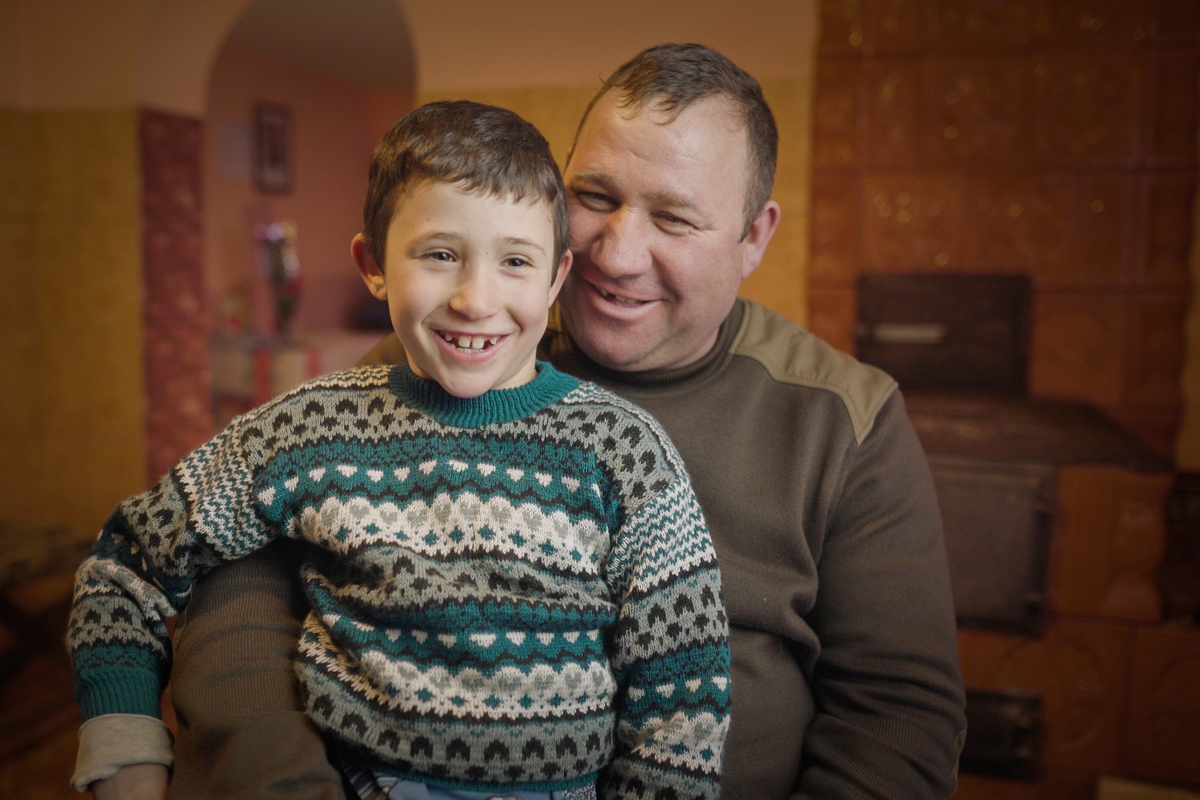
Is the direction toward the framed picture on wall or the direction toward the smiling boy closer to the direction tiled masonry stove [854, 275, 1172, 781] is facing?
the smiling boy

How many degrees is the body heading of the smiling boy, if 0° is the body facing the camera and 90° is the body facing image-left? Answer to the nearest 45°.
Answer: approximately 0°

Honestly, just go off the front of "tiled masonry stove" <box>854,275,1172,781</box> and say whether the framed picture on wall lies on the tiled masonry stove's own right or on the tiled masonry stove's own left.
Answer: on the tiled masonry stove's own right

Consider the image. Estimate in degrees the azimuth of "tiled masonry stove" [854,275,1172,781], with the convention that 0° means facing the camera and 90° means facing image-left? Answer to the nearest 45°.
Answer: approximately 45°

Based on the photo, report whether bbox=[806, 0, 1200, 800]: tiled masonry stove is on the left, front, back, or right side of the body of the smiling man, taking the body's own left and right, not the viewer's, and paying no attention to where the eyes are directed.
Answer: back

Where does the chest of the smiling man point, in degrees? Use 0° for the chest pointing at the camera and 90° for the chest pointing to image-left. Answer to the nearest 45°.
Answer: approximately 45°

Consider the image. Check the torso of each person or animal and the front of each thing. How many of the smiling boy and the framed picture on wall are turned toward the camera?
2
